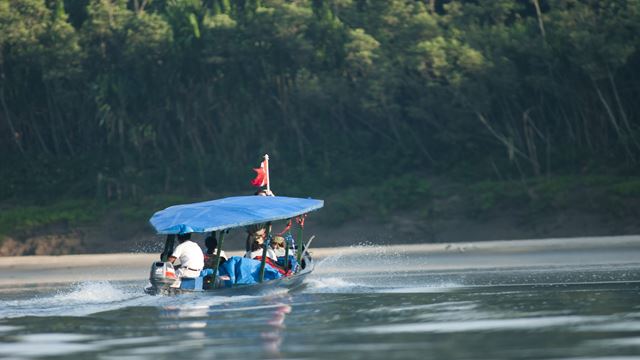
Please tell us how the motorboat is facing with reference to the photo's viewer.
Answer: facing away from the viewer and to the right of the viewer
